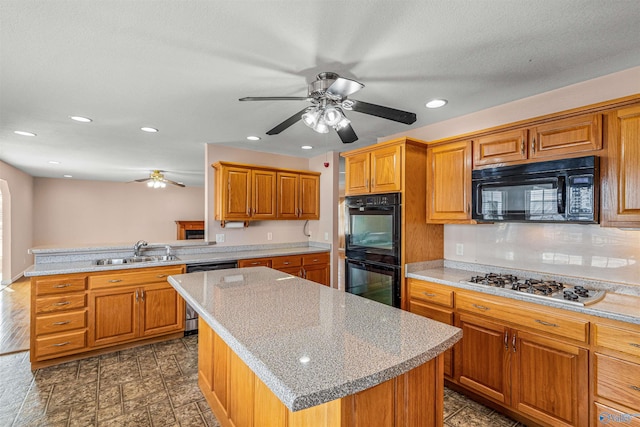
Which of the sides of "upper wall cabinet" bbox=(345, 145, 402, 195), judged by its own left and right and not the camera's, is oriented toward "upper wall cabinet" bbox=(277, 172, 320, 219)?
right

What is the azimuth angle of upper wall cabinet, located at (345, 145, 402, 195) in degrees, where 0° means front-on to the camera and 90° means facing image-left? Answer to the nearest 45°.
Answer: approximately 45°

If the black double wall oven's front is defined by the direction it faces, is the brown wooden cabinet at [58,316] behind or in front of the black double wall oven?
in front

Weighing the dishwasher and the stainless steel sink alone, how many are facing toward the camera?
2

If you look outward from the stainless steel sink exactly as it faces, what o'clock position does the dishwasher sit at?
The dishwasher is roughly at 10 o'clock from the stainless steel sink.
